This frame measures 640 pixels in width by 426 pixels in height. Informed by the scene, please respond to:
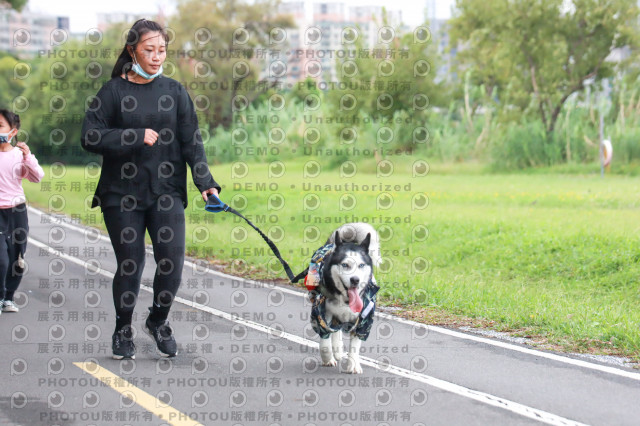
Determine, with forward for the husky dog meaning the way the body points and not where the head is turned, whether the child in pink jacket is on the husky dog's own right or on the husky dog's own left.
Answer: on the husky dog's own right

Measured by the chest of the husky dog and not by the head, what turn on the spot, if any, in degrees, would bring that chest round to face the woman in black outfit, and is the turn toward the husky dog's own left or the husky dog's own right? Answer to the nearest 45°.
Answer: approximately 90° to the husky dog's own right

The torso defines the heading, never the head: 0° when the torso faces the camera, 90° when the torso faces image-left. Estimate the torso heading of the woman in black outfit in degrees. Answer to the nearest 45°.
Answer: approximately 0°

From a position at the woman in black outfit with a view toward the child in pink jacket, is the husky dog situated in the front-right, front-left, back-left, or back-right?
back-right

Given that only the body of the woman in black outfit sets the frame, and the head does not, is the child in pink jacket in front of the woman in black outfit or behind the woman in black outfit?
behind

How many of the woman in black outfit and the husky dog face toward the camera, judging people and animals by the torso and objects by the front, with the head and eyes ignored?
2

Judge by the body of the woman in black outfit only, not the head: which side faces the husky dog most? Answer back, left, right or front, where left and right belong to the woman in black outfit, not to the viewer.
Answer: left

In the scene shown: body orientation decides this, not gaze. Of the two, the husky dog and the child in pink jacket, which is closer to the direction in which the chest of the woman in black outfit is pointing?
the husky dog
